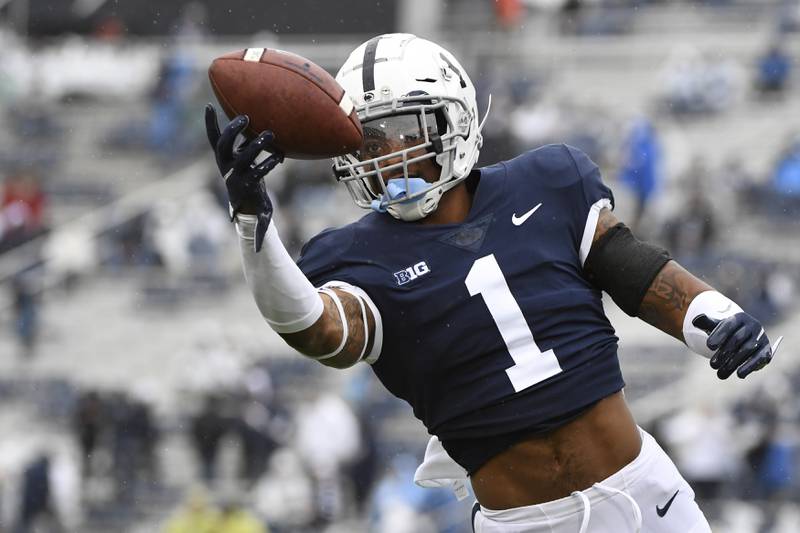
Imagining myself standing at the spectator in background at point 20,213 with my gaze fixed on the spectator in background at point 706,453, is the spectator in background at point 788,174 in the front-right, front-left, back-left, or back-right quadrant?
front-left

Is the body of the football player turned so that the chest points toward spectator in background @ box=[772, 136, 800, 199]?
no

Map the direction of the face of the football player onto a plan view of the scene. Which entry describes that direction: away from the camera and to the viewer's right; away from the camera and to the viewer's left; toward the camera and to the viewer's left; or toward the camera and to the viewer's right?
toward the camera and to the viewer's left

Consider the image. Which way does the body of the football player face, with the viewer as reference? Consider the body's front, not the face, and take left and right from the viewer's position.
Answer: facing the viewer

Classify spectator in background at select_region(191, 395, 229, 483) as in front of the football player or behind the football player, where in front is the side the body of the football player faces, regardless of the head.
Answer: behind

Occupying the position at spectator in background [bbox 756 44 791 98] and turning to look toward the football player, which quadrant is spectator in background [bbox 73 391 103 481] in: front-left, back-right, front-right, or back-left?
front-right

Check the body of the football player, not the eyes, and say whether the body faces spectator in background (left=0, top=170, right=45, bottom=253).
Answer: no

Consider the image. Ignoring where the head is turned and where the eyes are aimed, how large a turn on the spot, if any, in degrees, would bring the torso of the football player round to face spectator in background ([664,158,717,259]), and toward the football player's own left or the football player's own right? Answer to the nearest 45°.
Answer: approximately 180°

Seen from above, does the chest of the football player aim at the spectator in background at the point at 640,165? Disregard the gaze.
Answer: no

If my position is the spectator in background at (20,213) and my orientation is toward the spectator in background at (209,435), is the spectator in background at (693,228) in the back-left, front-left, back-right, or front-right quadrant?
front-left
